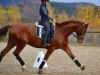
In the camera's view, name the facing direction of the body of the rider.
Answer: to the viewer's right

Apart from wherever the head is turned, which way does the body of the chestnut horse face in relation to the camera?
to the viewer's right
